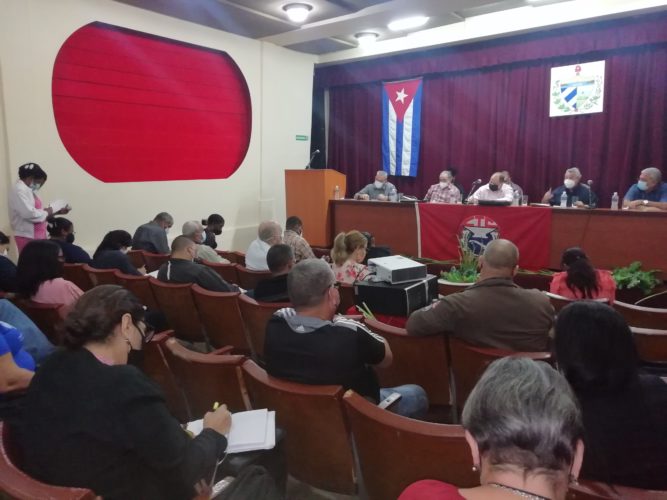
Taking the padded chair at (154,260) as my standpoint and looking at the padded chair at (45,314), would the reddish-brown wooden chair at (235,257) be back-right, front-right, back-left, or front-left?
back-left

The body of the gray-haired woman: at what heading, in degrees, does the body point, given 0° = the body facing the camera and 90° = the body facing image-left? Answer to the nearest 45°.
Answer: approximately 180°

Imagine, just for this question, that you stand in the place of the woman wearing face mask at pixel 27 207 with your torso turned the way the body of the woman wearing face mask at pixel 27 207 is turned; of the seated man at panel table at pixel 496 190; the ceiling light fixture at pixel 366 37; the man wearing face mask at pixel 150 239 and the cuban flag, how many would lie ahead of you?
4

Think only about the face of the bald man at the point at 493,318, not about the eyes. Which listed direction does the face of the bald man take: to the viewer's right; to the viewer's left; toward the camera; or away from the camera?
away from the camera

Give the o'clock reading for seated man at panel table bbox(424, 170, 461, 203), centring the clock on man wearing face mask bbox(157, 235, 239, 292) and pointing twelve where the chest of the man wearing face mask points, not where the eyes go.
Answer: The seated man at panel table is roughly at 12 o'clock from the man wearing face mask.

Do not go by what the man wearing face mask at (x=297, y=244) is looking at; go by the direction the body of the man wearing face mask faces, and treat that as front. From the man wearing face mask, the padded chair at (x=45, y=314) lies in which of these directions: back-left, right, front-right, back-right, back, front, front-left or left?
back

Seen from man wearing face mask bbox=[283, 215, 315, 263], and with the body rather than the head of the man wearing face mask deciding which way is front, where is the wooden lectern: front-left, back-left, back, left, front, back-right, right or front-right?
front-left

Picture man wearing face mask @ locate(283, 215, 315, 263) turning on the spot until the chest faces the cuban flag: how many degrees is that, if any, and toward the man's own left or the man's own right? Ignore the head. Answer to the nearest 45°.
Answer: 0° — they already face it

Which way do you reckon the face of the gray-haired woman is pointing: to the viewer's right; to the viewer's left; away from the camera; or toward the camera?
away from the camera

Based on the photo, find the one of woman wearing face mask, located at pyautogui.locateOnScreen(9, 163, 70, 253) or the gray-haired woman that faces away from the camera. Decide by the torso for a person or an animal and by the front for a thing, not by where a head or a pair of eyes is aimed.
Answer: the gray-haired woman

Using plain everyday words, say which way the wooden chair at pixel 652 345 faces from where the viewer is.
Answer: facing away from the viewer

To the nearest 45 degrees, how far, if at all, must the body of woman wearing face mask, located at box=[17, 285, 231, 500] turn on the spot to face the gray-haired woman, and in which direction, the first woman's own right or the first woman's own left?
approximately 90° to the first woman's own right

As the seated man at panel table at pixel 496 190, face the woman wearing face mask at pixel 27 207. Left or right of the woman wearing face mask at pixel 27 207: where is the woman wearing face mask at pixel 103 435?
left

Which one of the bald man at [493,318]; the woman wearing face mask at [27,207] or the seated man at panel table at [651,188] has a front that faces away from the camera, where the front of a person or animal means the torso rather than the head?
the bald man

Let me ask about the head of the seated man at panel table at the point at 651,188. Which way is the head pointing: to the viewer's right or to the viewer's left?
to the viewer's left
